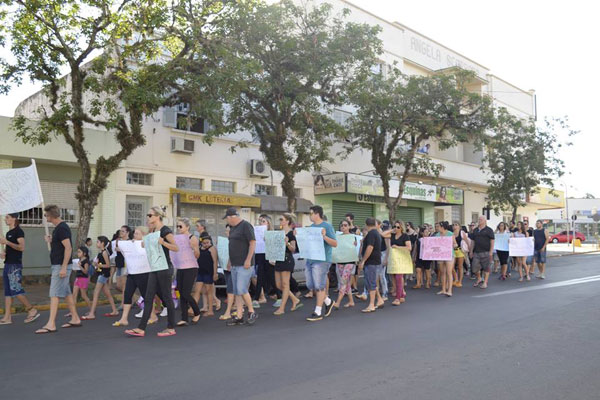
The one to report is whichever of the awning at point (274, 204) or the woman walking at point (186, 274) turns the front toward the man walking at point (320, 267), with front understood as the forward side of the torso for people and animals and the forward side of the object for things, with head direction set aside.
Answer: the awning

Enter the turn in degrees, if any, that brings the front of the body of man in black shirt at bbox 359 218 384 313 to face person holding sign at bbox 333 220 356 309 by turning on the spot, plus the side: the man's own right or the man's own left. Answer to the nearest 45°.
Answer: approximately 45° to the man's own right

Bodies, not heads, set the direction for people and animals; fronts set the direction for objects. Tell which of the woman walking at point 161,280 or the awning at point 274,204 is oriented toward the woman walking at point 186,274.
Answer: the awning

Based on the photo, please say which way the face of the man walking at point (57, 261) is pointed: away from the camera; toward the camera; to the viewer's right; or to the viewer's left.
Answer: to the viewer's left

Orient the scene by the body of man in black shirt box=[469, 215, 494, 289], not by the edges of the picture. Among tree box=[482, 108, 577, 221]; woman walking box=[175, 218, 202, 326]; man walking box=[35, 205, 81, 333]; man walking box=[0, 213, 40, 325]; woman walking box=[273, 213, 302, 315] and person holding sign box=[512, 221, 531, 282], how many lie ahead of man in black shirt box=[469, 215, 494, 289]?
4

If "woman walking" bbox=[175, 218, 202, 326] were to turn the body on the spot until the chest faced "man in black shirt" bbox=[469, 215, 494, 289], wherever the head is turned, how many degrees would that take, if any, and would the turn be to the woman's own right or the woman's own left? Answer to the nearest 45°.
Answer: approximately 180°

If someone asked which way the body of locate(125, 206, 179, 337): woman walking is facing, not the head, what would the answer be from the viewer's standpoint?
to the viewer's left

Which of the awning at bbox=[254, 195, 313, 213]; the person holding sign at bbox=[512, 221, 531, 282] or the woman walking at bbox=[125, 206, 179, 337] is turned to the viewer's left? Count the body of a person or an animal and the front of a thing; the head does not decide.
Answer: the woman walking

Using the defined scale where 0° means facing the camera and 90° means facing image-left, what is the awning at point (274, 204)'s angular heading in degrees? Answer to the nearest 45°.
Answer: approximately 0°

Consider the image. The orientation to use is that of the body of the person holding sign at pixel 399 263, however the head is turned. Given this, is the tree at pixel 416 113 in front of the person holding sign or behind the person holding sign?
behind

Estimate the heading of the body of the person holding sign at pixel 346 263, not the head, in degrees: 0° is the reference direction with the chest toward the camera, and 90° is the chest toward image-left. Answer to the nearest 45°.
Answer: approximately 45°
